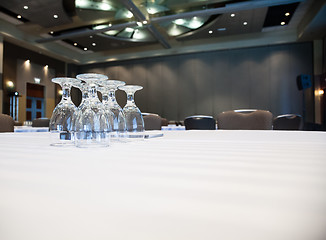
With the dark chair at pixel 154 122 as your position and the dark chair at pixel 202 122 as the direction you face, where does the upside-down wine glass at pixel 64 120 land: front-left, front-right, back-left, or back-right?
back-right
